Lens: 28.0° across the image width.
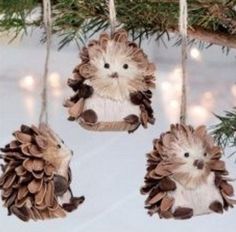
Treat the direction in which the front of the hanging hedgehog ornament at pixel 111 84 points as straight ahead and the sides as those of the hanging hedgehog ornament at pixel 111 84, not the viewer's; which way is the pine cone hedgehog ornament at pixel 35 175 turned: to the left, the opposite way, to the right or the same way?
to the left

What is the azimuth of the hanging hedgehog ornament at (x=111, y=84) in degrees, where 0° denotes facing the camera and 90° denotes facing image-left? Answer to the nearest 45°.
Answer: approximately 0°

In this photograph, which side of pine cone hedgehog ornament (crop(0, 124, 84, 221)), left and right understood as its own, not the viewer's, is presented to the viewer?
right
